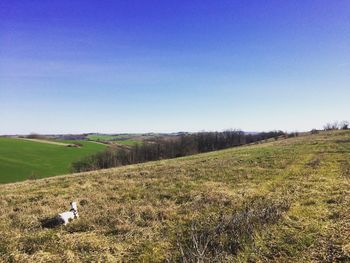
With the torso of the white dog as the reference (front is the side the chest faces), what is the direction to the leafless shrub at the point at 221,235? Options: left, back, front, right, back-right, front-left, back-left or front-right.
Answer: right

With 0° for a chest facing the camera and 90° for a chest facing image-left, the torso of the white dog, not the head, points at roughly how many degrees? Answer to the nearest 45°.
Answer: approximately 225°
